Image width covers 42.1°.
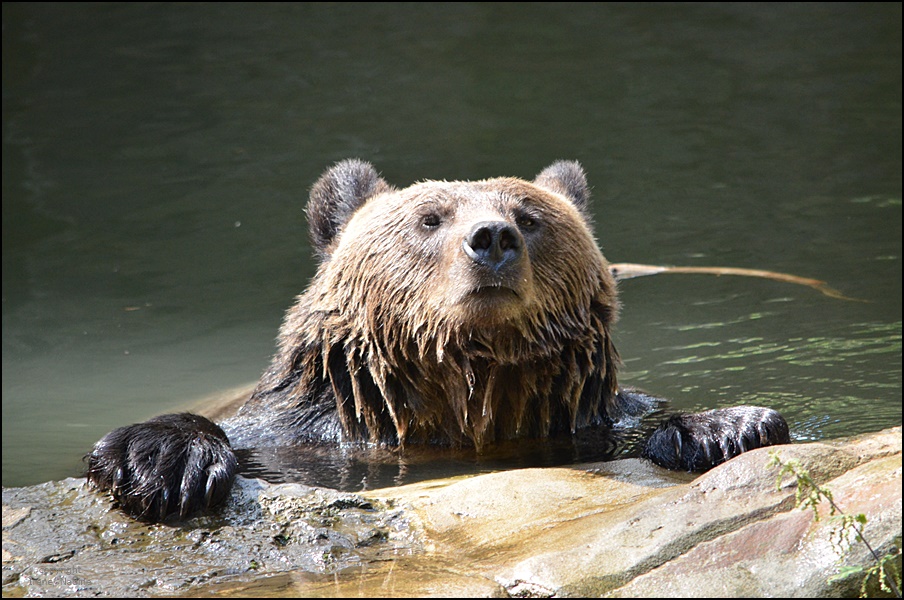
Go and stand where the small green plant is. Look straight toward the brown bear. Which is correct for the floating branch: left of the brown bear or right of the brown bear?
right

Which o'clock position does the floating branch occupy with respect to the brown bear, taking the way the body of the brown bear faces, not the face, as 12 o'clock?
The floating branch is roughly at 7 o'clock from the brown bear.

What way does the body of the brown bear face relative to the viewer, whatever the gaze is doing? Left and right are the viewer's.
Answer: facing the viewer

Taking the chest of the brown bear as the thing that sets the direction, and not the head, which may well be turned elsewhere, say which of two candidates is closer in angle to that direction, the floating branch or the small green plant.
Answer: the small green plant

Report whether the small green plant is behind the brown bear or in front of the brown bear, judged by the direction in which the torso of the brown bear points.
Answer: in front
